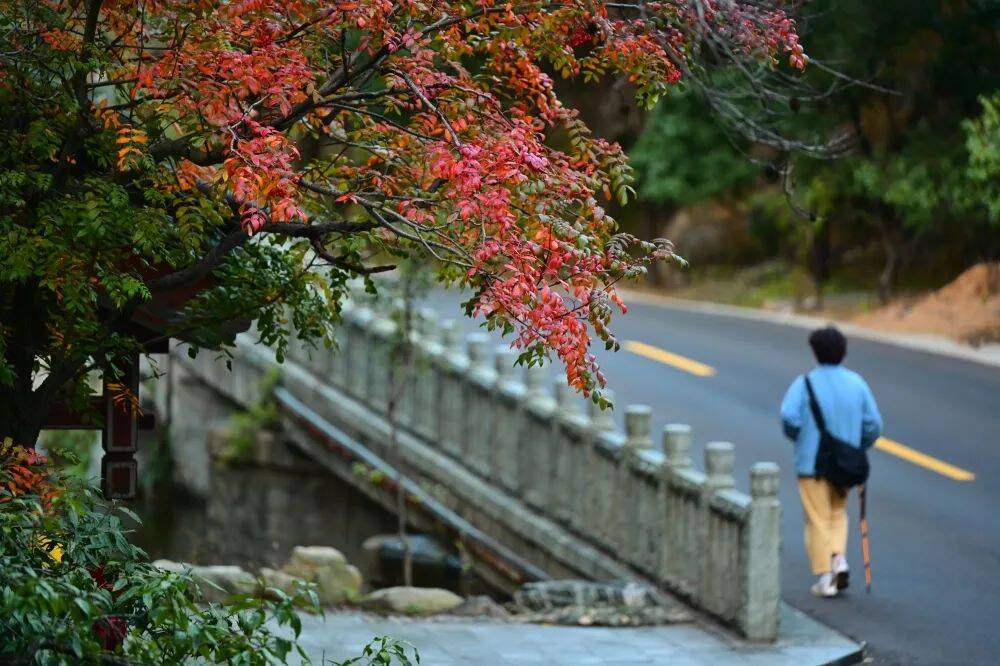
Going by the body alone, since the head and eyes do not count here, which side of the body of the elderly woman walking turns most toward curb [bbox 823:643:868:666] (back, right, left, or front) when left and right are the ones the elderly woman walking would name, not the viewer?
back

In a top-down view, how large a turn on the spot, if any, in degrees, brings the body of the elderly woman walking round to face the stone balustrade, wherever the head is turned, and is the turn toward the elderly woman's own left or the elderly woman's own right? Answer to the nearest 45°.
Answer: approximately 45° to the elderly woman's own left

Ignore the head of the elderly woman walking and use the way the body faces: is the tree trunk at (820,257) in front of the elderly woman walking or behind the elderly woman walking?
in front

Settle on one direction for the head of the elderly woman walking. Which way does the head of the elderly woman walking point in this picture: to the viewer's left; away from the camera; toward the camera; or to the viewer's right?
away from the camera

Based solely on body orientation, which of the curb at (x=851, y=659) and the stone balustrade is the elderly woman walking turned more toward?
the stone balustrade

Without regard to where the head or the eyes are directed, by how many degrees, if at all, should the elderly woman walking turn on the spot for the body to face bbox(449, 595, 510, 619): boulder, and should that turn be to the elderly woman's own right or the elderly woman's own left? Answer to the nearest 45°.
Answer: approximately 90° to the elderly woman's own left

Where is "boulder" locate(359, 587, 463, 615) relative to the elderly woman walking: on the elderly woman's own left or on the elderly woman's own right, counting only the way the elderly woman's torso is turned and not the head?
on the elderly woman's own left

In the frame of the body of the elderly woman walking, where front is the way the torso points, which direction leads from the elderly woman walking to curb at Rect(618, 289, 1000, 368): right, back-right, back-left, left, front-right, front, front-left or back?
front

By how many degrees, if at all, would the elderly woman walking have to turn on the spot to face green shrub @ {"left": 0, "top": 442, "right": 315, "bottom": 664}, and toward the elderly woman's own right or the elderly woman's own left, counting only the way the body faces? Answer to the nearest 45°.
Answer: approximately 135° to the elderly woman's own left

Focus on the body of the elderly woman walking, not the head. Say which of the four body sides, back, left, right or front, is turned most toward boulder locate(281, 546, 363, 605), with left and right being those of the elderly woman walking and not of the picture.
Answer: left

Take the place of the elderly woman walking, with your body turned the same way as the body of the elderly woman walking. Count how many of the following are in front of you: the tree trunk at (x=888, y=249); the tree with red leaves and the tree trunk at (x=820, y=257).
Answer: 2

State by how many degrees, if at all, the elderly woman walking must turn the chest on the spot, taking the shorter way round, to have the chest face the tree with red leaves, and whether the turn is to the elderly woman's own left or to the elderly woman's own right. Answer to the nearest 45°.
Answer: approximately 135° to the elderly woman's own left

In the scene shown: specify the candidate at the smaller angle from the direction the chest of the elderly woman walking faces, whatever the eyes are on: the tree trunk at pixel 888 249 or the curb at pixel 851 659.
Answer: the tree trunk

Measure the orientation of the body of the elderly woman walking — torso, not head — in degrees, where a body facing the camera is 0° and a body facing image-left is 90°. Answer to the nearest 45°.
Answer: approximately 180°
